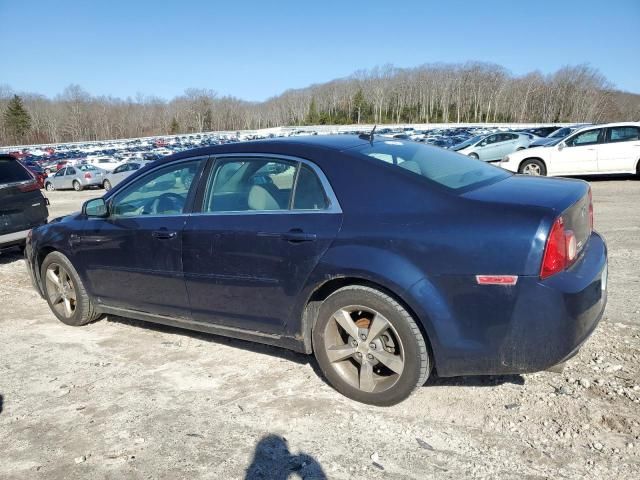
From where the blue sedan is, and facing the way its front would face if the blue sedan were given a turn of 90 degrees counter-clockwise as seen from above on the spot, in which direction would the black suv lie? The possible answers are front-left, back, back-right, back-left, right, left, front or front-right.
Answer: right

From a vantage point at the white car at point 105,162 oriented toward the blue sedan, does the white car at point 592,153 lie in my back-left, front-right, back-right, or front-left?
front-left

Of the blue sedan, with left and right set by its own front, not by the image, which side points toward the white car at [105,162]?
front

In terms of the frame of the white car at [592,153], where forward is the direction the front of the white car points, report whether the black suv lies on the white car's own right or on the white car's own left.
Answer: on the white car's own left

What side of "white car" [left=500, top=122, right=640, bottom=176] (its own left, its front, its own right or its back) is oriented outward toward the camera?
left

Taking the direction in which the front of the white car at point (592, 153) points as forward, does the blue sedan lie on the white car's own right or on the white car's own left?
on the white car's own left

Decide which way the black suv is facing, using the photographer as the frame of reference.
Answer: facing away from the viewer and to the left of the viewer

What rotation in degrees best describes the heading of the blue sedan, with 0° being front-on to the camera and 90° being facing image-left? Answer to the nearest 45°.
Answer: approximately 135°

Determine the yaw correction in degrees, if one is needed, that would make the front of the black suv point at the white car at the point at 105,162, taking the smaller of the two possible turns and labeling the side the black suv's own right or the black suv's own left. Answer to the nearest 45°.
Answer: approximately 45° to the black suv's own right

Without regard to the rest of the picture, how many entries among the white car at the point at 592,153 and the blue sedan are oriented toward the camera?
0

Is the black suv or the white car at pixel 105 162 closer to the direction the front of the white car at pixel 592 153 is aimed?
the white car
